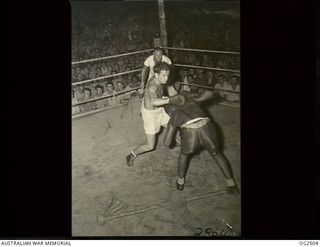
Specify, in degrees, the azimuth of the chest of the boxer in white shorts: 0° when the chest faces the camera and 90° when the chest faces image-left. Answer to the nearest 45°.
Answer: approximately 270°

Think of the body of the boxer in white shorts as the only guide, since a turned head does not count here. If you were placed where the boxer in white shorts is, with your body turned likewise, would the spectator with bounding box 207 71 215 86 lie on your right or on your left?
on your left

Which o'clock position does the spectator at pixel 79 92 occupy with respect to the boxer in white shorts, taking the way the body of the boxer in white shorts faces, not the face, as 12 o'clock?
The spectator is roughly at 7 o'clock from the boxer in white shorts.

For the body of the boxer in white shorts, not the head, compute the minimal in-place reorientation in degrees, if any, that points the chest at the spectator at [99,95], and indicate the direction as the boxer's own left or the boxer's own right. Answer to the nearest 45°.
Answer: approximately 135° to the boxer's own left

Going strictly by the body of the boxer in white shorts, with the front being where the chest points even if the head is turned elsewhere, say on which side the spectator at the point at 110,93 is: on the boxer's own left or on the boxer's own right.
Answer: on the boxer's own left

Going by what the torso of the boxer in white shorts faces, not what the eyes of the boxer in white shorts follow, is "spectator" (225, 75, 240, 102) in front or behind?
in front
